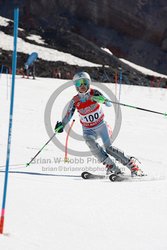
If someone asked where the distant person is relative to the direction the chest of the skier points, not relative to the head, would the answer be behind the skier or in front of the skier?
behind

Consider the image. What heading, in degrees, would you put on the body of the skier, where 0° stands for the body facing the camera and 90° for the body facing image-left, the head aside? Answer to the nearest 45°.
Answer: approximately 0°
